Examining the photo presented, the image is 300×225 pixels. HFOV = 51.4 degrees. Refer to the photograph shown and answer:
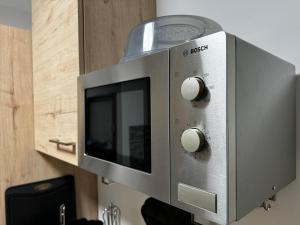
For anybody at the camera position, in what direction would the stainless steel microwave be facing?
facing the viewer and to the left of the viewer

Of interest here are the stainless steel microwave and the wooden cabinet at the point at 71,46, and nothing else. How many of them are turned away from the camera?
0

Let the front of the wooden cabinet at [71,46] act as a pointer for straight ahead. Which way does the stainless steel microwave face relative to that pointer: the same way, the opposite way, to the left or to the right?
the same way

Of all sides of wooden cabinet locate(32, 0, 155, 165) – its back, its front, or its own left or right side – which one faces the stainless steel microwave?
left

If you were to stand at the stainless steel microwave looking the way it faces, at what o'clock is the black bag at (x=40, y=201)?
The black bag is roughly at 3 o'clock from the stainless steel microwave.

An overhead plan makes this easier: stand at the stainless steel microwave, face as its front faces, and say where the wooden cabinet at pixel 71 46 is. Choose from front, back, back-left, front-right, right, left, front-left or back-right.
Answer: right
